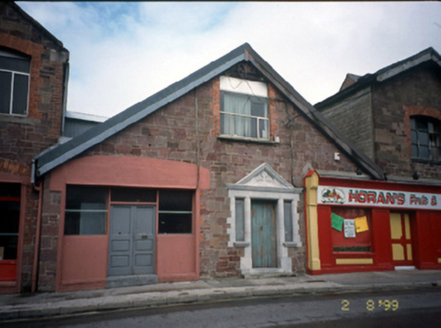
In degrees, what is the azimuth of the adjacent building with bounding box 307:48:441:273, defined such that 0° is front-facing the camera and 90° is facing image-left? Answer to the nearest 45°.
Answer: approximately 0°

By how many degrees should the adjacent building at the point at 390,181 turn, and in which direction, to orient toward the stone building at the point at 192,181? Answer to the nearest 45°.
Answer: approximately 45° to its right

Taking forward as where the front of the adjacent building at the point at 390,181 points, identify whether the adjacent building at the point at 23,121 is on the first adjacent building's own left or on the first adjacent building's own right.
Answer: on the first adjacent building's own right
